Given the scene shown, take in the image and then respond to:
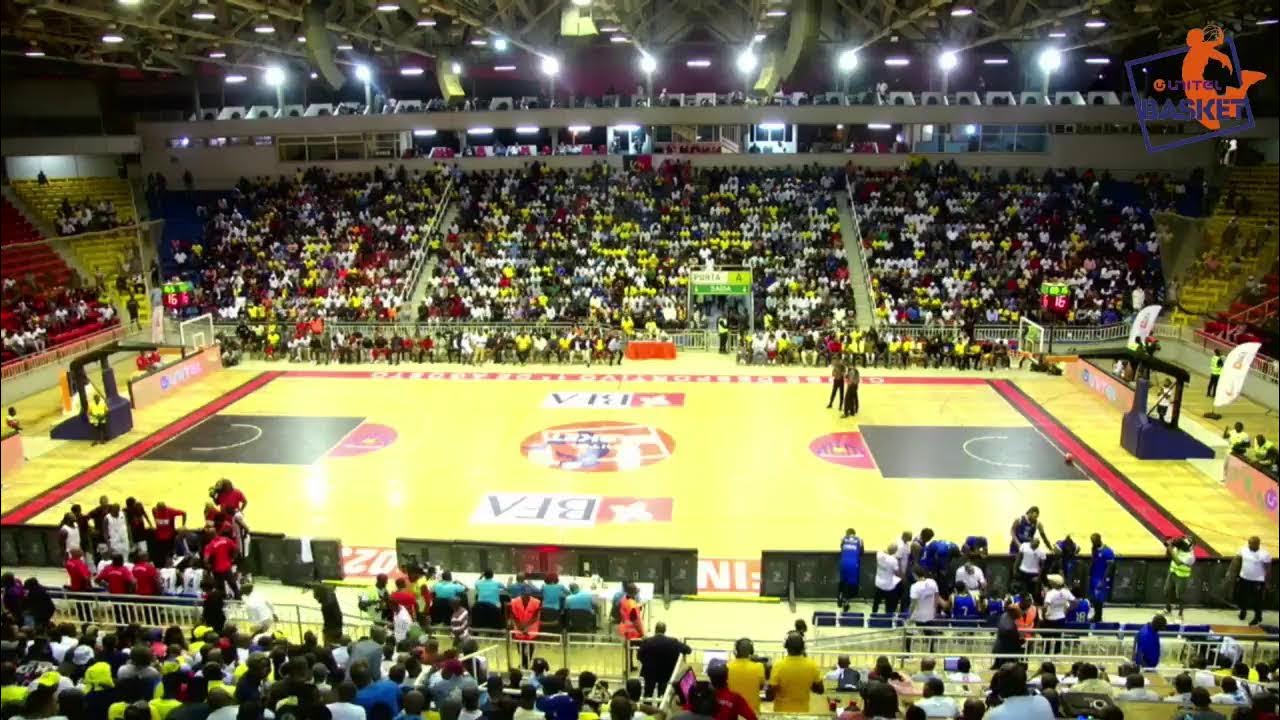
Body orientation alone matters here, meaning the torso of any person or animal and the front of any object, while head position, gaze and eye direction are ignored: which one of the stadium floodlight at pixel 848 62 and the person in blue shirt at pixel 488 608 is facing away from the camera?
the person in blue shirt

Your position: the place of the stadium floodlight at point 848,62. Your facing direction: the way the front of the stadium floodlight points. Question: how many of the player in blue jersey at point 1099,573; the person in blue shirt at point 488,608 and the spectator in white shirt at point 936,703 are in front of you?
3

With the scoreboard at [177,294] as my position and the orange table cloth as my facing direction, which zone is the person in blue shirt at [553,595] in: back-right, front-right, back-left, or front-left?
front-right

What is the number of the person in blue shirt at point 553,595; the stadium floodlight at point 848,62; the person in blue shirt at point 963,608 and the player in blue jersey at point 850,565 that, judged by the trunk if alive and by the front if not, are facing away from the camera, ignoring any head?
3

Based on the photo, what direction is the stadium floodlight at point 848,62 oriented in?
toward the camera

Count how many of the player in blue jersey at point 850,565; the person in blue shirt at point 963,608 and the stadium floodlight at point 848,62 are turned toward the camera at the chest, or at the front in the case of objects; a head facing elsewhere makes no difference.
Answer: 1

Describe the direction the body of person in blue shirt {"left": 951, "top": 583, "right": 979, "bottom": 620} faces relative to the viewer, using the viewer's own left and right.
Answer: facing away from the viewer

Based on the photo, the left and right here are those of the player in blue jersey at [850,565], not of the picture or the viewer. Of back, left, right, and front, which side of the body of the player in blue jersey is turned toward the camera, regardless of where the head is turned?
back

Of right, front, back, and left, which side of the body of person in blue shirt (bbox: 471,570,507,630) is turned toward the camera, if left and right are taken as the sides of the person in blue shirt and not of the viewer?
back

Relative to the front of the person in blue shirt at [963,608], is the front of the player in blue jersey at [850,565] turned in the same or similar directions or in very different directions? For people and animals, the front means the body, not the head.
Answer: same or similar directions

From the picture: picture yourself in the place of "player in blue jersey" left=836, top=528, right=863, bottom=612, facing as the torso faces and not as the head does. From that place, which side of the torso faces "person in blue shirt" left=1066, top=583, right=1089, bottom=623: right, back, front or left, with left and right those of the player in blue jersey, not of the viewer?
right

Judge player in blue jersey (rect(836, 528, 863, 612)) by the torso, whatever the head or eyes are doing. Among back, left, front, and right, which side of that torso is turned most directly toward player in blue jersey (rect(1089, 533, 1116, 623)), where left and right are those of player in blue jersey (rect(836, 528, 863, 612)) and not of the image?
right

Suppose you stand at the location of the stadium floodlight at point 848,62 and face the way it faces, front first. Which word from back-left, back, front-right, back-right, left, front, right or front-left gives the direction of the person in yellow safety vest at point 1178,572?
front

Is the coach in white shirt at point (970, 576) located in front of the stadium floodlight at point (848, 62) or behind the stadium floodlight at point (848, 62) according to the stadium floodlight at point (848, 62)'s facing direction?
in front

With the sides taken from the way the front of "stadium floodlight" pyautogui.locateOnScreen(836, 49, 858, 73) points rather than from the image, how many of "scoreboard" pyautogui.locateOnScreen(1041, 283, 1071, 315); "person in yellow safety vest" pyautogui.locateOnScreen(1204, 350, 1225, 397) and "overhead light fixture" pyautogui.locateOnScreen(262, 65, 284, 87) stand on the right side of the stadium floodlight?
1

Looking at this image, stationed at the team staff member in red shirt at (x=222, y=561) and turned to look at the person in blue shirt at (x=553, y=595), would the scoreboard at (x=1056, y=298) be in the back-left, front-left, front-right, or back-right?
front-left
